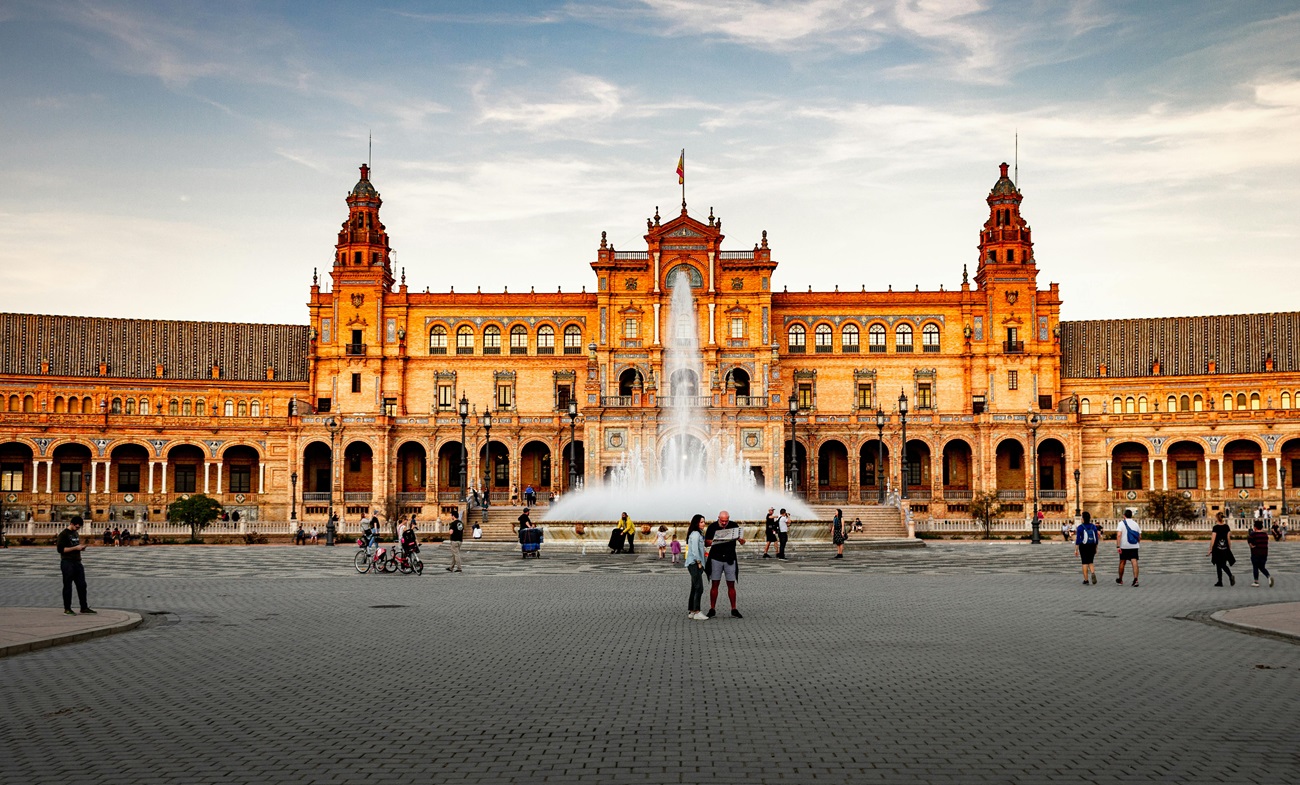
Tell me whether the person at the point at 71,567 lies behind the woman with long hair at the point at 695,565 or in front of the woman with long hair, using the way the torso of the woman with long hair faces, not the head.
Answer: behind

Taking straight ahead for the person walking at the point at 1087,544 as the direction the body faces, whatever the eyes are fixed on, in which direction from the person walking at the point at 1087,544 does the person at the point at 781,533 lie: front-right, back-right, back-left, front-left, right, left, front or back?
front-left

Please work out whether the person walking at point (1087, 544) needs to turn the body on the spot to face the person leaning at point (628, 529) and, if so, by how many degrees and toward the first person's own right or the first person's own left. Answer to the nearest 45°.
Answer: approximately 45° to the first person's own left

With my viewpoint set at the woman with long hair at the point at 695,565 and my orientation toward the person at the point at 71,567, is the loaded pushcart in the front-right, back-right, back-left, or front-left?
front-right

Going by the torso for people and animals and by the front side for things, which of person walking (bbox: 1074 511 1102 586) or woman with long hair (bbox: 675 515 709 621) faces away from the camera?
the person walking

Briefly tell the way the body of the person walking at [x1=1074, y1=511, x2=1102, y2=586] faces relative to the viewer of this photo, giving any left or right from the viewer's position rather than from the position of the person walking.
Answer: facing away from the viewer

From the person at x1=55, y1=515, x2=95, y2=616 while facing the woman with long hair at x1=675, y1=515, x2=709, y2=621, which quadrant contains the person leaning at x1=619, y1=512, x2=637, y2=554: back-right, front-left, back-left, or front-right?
front-left

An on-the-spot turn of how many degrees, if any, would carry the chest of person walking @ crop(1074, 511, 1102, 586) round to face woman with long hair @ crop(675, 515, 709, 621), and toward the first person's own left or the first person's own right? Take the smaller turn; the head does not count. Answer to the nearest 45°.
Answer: approximately 135° to the first person's own left

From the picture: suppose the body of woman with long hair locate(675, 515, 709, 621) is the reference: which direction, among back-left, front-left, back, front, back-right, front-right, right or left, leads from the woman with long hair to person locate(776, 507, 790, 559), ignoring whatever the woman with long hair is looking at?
left
